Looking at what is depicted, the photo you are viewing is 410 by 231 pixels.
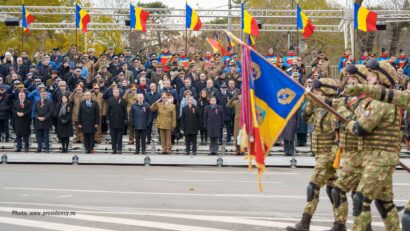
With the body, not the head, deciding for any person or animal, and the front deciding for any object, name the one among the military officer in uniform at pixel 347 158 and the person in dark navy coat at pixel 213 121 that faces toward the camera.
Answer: the person in dark navy coat

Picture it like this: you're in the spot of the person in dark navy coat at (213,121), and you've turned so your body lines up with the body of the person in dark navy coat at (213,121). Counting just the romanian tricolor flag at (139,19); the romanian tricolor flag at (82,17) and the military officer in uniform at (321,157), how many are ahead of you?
1

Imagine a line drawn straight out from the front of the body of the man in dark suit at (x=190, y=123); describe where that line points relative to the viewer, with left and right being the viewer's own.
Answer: facing the viewer

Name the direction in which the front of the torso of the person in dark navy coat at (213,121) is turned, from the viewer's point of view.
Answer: toward the camera

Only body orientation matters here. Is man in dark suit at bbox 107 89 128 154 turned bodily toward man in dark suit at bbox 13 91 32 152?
no

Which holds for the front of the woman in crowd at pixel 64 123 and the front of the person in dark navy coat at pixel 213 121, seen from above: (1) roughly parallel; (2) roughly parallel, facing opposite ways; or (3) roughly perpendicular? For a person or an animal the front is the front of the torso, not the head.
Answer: roughly parallel

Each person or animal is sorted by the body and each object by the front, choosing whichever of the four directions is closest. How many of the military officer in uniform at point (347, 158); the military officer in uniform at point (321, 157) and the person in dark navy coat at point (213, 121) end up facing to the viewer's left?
2

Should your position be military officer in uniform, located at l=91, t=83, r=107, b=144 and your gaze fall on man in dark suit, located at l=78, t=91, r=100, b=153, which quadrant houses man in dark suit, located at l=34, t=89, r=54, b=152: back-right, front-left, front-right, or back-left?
front-right

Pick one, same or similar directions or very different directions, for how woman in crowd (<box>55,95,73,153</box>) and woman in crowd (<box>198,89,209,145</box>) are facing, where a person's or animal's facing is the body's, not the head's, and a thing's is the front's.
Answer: same or similar directions

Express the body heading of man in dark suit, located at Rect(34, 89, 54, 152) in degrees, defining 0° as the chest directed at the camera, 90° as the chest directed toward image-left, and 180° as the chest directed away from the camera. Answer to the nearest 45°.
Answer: approximately 0°

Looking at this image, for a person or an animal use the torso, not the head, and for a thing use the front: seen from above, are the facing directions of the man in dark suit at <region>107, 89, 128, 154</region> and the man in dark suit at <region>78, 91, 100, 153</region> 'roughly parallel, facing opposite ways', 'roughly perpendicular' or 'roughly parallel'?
roughly parallel

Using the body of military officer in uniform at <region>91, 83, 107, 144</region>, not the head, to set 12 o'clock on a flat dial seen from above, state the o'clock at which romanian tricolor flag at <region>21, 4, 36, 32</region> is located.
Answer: The romanian tricolor flag is roughly at 5 o'clock from the military officer in uniform.

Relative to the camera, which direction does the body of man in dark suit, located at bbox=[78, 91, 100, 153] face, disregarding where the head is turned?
toward the camera

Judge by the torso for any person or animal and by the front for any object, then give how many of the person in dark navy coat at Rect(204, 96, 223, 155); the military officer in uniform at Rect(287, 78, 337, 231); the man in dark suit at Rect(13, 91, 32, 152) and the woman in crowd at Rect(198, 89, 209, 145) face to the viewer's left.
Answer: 1

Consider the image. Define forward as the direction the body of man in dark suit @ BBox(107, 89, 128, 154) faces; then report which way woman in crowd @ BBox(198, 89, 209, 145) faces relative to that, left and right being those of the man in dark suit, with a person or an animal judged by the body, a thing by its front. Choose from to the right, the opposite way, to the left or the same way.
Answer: the same way

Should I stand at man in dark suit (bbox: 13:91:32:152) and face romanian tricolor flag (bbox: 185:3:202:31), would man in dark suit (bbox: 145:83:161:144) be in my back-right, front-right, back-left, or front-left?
front-right

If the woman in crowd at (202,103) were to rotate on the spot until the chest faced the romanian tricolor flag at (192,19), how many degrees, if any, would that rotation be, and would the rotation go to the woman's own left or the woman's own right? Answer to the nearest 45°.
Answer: approximately 180°

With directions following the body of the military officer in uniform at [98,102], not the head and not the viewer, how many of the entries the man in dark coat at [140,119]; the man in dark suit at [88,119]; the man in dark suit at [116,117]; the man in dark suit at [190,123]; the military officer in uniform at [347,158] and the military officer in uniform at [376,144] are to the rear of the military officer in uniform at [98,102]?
0
